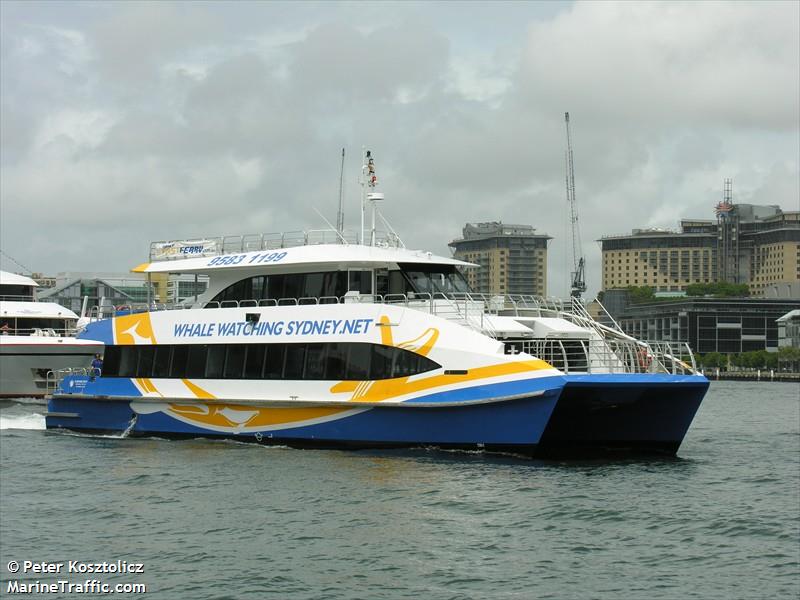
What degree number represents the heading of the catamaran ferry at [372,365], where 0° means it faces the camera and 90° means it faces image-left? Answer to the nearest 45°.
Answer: approximately 315°
